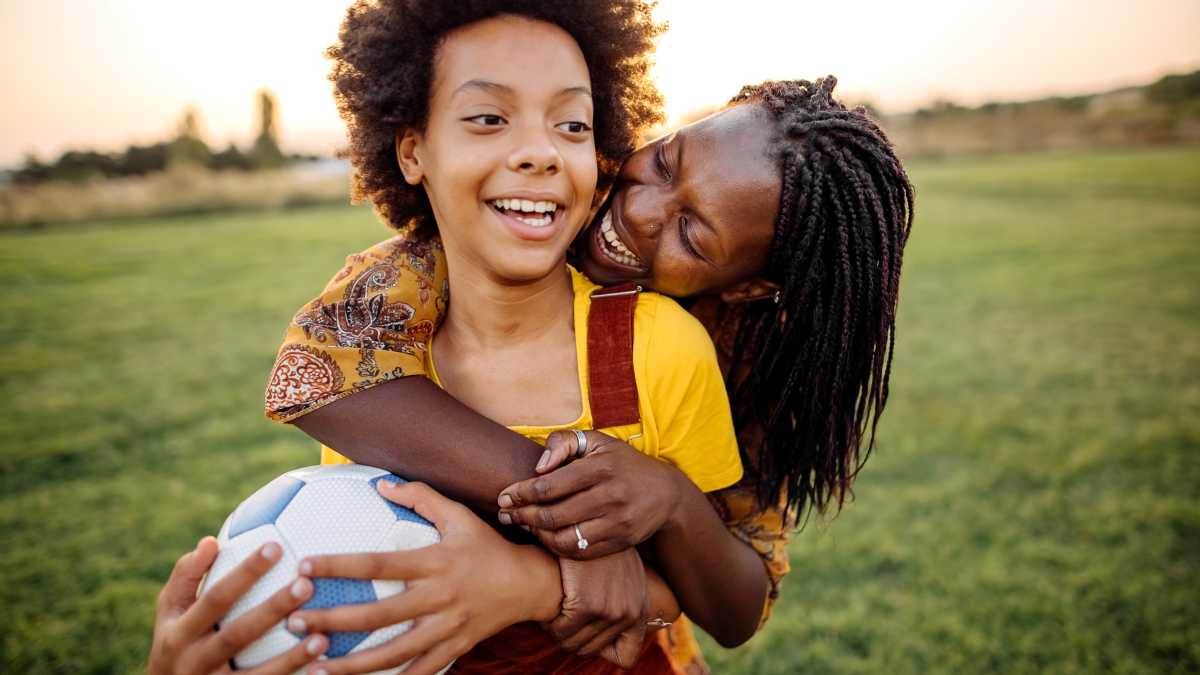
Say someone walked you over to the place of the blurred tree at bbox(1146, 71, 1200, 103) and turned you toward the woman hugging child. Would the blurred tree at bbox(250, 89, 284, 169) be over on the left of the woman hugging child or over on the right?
right

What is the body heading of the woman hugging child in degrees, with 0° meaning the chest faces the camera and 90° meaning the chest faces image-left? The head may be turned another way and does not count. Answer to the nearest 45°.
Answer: approximately 45°

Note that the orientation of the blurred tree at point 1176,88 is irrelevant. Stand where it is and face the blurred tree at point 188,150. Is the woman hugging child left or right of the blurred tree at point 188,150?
left

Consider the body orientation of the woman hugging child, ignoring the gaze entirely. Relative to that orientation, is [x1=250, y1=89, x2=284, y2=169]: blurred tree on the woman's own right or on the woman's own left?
on the woman's own right

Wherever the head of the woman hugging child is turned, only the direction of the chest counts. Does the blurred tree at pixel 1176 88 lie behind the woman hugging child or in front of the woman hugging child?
behind

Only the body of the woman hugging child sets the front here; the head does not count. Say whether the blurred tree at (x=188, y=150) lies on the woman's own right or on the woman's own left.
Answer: on the woman's own right

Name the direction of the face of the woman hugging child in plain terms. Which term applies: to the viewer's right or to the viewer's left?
to the viewer's left
